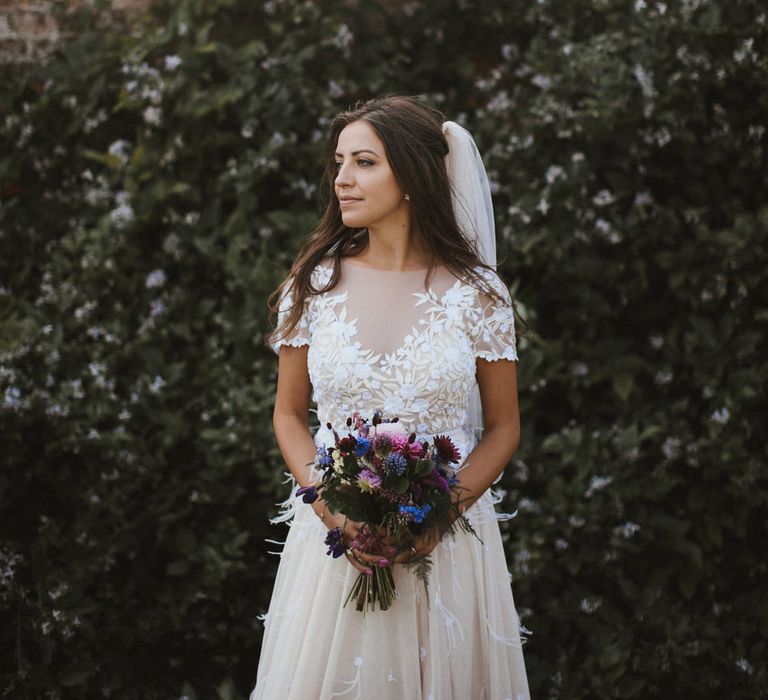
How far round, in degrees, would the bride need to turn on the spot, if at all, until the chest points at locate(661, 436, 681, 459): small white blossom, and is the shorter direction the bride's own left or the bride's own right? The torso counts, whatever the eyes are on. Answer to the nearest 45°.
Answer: approximately 135° to the bride's own left

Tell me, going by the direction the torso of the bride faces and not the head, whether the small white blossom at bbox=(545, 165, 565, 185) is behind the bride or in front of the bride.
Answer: behind

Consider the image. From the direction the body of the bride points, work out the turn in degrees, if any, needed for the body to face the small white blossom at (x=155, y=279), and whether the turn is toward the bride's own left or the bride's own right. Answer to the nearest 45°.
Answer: approximately 135° to the bride's own right

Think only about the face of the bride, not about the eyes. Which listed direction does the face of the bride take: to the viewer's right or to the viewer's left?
to the viewer's left

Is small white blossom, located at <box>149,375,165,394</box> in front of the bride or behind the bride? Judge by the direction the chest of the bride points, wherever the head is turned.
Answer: behind

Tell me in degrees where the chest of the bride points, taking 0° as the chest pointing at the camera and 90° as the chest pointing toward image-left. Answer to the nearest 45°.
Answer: approximately 0°

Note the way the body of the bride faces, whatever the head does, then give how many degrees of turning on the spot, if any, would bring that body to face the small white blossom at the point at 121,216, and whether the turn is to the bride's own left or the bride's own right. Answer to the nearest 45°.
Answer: approximately 135° to the bride's own right
